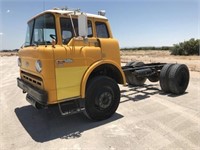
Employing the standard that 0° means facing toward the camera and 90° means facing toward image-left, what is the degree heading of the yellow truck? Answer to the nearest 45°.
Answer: approximately 45°

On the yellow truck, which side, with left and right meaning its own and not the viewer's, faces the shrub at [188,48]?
back
